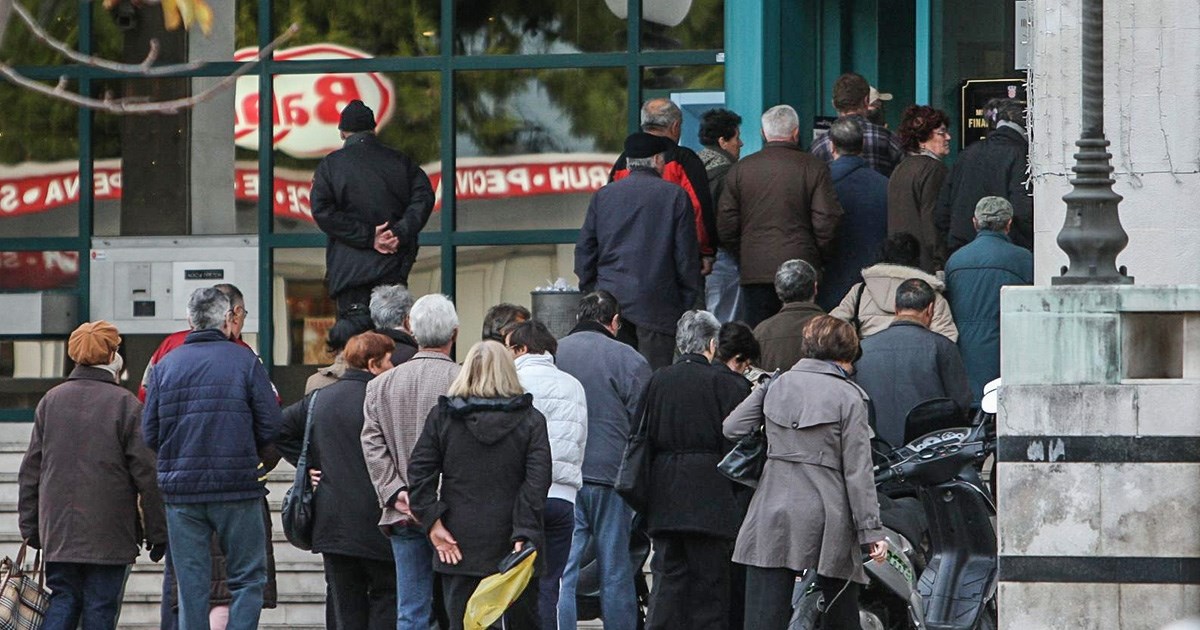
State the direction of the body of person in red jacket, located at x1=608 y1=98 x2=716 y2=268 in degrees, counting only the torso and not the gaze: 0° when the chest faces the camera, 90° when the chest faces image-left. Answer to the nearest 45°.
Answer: approximately 180°

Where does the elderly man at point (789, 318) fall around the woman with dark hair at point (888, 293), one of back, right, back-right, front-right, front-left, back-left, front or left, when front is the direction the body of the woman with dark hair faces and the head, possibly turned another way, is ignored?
back-left

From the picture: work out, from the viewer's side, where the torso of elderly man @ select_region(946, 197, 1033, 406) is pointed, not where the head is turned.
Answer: away from the camera

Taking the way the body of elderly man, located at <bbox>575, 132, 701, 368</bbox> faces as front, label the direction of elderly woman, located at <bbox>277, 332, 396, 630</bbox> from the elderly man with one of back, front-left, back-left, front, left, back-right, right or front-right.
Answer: back-left

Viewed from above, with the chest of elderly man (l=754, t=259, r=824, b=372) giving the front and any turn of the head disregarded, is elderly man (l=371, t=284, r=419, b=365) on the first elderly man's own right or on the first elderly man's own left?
on the first elderly man's own left

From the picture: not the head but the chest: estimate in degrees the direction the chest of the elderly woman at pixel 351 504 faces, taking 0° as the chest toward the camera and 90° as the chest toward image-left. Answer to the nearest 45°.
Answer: approximately 225°

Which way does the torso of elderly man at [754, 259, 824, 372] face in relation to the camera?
away from the camera

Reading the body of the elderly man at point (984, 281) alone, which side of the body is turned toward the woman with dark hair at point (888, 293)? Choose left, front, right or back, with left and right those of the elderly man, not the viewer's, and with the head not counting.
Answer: left

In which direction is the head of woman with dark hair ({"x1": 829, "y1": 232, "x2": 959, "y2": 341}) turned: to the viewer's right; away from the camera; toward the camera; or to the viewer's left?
away from the camera

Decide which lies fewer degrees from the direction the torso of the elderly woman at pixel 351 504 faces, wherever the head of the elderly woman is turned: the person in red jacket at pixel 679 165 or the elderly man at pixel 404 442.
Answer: the person in red jacket

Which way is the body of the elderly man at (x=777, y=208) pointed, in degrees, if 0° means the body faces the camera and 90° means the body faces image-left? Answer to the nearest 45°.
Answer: approximately 180°

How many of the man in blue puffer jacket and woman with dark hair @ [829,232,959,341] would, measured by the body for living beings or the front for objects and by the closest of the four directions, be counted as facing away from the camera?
2

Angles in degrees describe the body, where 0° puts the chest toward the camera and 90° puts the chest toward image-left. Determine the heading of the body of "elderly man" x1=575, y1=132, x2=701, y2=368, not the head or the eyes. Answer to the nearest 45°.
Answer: approximately 180°

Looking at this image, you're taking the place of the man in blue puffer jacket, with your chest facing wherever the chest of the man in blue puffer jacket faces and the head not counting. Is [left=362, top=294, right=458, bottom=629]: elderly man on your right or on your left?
on your right
